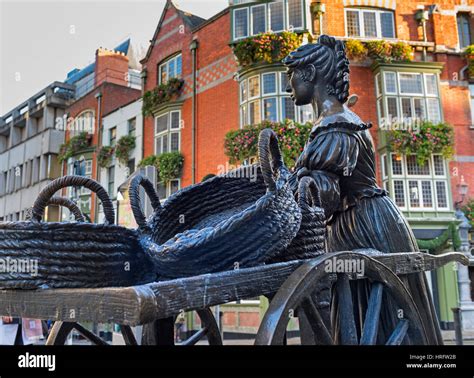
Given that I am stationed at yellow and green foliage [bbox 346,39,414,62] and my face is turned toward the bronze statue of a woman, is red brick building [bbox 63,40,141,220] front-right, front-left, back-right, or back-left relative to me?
back-right

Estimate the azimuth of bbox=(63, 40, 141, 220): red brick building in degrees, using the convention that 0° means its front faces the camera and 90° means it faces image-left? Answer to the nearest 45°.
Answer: approximately 45°

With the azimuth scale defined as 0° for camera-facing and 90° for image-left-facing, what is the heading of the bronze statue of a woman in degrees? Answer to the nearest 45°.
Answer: approximately 90°

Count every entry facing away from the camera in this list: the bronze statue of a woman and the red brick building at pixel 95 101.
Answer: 0

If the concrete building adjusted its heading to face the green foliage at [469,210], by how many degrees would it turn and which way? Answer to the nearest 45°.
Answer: approximately 90° to its left

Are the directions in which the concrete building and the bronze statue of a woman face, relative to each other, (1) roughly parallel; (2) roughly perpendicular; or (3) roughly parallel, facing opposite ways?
roughly perpendicular

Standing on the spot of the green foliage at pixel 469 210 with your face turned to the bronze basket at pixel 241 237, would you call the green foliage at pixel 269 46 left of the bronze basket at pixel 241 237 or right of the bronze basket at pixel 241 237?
right

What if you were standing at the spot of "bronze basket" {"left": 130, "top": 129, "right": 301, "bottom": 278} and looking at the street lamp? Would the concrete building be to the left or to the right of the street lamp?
left

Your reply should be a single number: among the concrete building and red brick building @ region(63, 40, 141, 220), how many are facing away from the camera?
0

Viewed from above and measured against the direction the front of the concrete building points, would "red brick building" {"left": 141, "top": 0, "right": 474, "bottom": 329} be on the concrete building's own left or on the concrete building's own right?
on the concrete building's own left

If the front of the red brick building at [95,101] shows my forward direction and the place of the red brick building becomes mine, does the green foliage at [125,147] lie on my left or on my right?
on my left

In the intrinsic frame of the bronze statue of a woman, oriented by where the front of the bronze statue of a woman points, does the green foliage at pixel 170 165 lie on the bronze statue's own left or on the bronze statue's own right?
on the bronze statue's own right

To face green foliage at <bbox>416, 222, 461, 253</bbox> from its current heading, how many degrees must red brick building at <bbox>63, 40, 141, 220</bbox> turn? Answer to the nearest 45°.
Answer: approximately 90° to its left
